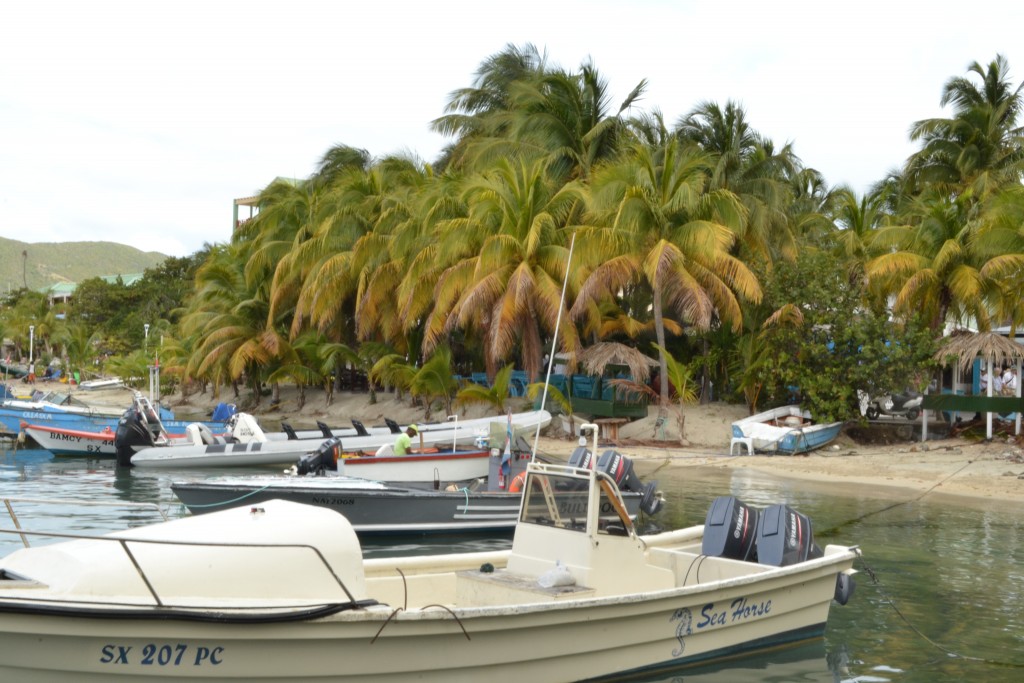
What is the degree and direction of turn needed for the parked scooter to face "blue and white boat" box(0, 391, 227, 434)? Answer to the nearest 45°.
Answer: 0° — it already faces it

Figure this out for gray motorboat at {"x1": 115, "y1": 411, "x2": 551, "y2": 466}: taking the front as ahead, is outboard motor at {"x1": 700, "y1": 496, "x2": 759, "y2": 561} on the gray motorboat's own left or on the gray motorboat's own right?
on the gray motorboat's own right

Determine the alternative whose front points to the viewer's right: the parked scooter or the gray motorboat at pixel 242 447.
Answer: the gray motorboat

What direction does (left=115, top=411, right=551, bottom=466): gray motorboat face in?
to the viewer's right

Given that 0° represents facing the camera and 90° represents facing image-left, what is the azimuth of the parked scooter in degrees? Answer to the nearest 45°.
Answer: approximately 90°

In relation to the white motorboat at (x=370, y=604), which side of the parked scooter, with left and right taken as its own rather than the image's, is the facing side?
left

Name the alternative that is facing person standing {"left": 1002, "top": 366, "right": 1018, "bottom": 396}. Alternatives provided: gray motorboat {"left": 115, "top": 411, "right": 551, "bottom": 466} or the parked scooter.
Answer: the gray motorboat

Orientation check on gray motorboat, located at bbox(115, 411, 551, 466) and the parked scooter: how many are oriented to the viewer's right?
1

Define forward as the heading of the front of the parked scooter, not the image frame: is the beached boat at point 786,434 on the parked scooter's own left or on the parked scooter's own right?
on the parked scooter's own left

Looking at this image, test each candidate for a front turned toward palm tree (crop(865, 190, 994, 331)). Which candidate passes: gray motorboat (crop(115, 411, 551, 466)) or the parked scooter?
the gray motorboat

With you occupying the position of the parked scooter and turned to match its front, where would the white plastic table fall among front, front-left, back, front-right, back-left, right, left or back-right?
front-left

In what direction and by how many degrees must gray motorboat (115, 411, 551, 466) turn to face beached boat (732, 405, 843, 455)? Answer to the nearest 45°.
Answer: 0° — it already faces it
